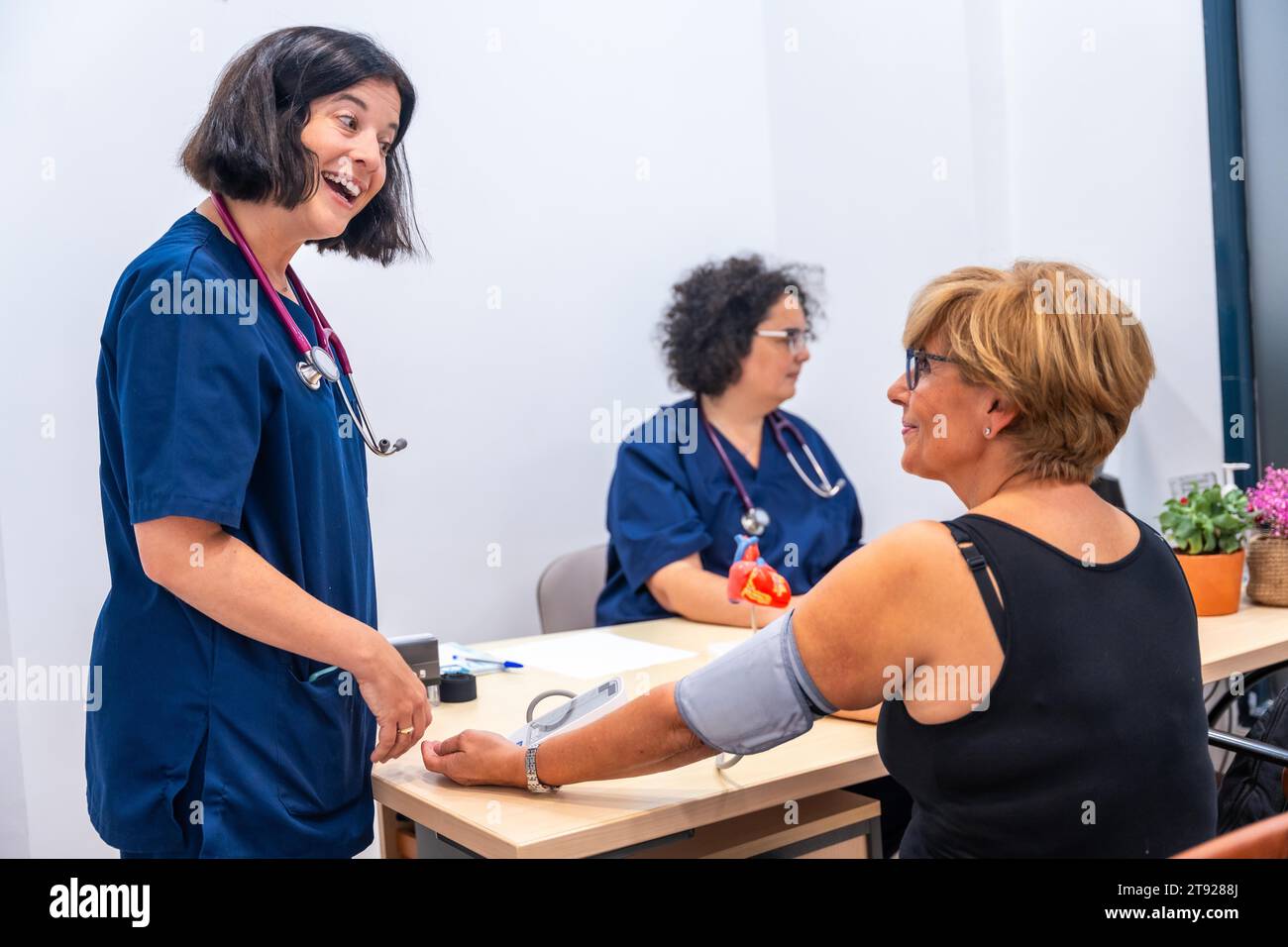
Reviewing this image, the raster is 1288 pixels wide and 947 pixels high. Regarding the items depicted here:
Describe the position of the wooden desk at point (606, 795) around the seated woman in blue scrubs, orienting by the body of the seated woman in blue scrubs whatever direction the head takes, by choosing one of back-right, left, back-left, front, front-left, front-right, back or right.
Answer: front-right

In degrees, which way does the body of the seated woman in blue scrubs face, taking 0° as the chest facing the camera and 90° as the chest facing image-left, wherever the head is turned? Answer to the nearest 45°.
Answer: approximately 315°

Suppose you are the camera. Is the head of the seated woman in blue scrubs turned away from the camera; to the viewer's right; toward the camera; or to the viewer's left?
to the viewer's right

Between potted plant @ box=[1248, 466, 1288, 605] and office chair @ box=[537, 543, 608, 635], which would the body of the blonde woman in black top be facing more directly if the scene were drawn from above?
the office chair

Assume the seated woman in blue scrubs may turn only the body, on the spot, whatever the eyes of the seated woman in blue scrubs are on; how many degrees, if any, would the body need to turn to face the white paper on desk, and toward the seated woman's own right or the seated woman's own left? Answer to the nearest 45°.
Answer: approximately 45° to the seated woman's own right

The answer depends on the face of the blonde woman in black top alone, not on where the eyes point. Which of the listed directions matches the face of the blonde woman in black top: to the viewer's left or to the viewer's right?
to the viewer's left

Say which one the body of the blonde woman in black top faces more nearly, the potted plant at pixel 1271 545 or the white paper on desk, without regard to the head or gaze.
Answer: the white paper on desk

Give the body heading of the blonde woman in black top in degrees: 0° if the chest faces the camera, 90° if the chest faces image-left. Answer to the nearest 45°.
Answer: approximately 135°

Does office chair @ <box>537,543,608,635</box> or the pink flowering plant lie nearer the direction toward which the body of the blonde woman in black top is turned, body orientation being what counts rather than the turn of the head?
the office chair
